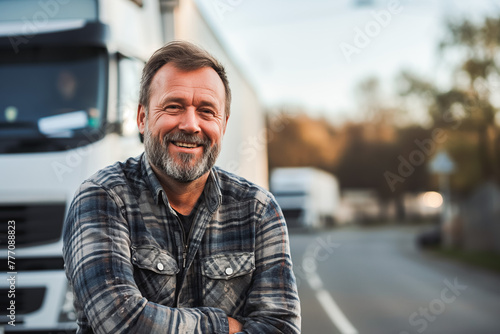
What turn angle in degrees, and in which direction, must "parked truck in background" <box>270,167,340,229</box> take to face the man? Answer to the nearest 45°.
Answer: approximately 45° to its left

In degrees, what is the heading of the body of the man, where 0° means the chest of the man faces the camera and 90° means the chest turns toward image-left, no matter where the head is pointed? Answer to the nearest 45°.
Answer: approximately 0°

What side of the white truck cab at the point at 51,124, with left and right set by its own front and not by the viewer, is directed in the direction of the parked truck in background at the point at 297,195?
back

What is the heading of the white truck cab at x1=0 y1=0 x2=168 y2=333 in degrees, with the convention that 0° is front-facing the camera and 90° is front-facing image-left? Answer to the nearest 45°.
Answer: approximately 45°

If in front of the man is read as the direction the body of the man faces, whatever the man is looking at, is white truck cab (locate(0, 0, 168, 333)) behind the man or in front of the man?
behind

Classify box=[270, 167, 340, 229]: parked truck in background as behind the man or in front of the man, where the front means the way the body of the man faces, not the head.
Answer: behind

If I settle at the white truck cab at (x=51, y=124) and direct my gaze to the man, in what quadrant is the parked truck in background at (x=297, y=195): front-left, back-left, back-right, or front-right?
back-left

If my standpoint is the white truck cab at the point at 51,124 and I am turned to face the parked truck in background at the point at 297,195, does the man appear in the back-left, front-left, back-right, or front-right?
back-right

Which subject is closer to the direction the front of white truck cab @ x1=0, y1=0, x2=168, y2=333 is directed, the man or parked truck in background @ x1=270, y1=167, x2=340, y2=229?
the man

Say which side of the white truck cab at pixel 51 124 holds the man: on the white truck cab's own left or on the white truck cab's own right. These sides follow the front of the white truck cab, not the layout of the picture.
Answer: on the white truck cab's own left
